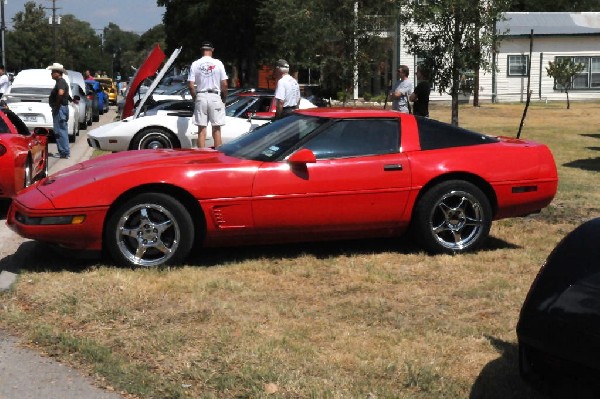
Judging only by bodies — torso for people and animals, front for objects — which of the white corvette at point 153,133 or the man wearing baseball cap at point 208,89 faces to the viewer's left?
the white corvette

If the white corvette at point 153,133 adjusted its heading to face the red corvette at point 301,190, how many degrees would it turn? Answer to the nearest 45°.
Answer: approximately 90° to its left

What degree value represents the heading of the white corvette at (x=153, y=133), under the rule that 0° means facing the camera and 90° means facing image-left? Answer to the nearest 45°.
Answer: approximately 90°

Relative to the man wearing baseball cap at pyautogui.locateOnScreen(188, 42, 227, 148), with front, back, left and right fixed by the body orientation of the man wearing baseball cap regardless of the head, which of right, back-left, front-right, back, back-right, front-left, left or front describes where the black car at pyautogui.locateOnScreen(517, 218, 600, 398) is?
back

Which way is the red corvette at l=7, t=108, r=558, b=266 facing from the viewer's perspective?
to the viewer's left

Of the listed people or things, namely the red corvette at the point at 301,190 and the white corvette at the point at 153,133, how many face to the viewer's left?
2

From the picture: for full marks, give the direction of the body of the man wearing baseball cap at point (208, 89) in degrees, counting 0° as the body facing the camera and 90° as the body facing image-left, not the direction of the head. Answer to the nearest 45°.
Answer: approximately 180°

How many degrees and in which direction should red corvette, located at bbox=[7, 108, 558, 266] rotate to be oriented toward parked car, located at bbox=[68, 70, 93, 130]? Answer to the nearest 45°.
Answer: approximately 90° to its right

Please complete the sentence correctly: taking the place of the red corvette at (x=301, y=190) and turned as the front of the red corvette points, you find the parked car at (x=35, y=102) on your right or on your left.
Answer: on your right

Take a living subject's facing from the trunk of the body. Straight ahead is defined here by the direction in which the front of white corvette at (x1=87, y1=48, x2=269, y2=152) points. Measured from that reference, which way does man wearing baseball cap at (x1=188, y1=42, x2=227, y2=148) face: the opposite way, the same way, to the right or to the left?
to the right

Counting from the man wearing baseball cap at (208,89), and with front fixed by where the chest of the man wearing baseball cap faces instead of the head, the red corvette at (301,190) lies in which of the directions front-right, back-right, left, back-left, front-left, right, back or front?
back
